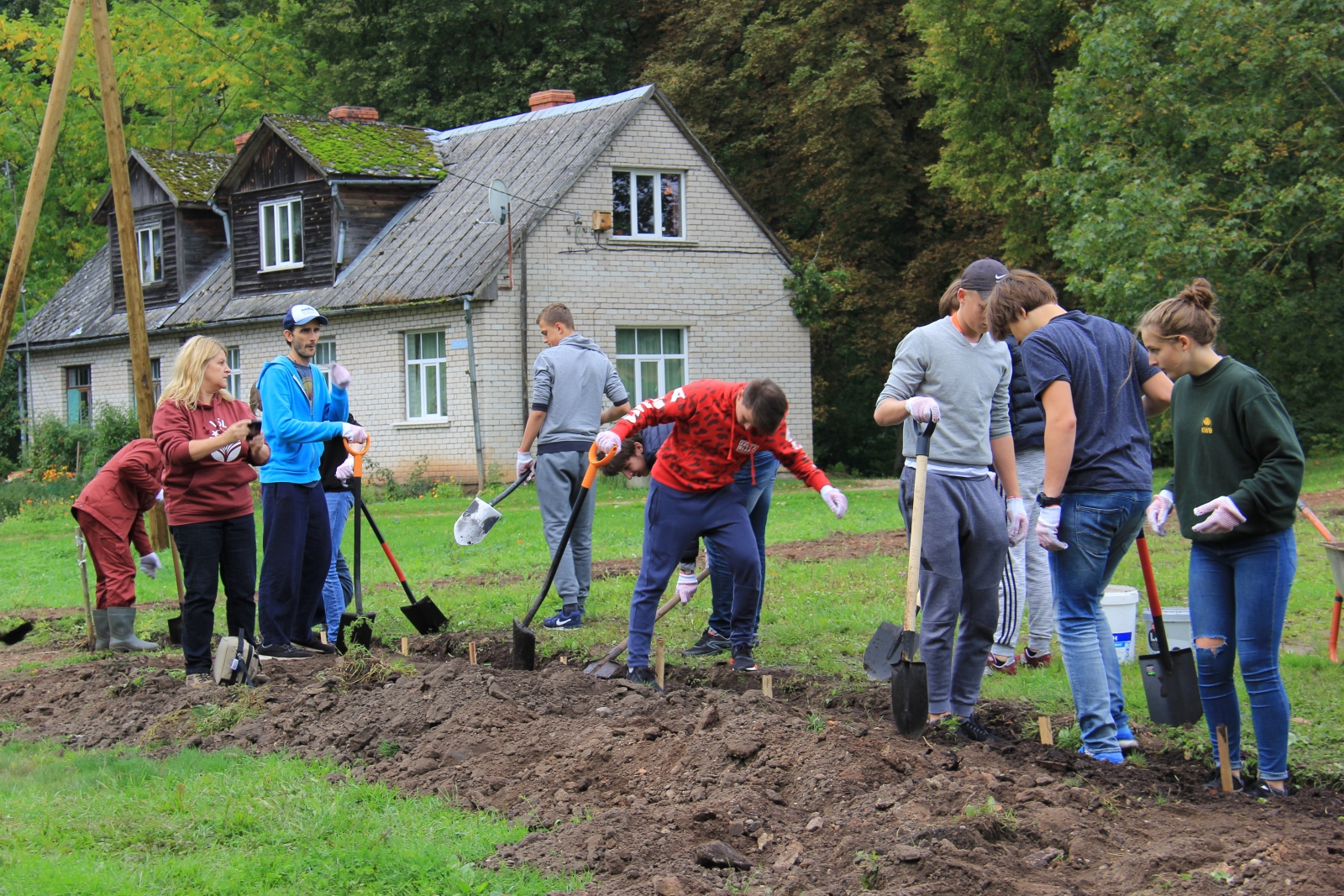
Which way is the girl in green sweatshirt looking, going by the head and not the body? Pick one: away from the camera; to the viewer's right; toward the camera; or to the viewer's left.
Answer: to the viewer's left

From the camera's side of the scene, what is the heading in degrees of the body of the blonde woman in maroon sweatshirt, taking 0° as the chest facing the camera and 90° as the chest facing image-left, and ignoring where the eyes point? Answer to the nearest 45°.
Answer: approximately 315°

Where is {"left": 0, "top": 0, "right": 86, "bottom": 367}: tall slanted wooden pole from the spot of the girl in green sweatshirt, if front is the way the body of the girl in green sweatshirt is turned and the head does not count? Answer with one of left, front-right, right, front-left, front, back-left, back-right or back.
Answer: front-right

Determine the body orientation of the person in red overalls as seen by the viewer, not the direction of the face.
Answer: to the viewer's right

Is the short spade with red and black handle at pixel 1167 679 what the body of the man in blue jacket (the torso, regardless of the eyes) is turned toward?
yes

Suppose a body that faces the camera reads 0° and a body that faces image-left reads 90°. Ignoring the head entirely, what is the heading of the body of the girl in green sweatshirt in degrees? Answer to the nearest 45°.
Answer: approximately 45°

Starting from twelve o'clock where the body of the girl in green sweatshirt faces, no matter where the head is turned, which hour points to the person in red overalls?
The person in red overalls is roughly at 2 o'clock from the girl in green sweatshirt.

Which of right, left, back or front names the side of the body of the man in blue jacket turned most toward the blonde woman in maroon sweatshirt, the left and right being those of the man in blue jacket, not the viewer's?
right

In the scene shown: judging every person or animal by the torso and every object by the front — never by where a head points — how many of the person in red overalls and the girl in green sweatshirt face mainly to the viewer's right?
1

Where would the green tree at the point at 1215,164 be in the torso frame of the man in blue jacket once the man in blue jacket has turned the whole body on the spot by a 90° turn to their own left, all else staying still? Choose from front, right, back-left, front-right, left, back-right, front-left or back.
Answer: front

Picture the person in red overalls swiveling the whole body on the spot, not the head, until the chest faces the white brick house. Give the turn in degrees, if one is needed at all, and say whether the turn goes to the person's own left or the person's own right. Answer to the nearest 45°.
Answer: approximately 45° to the person's own left
